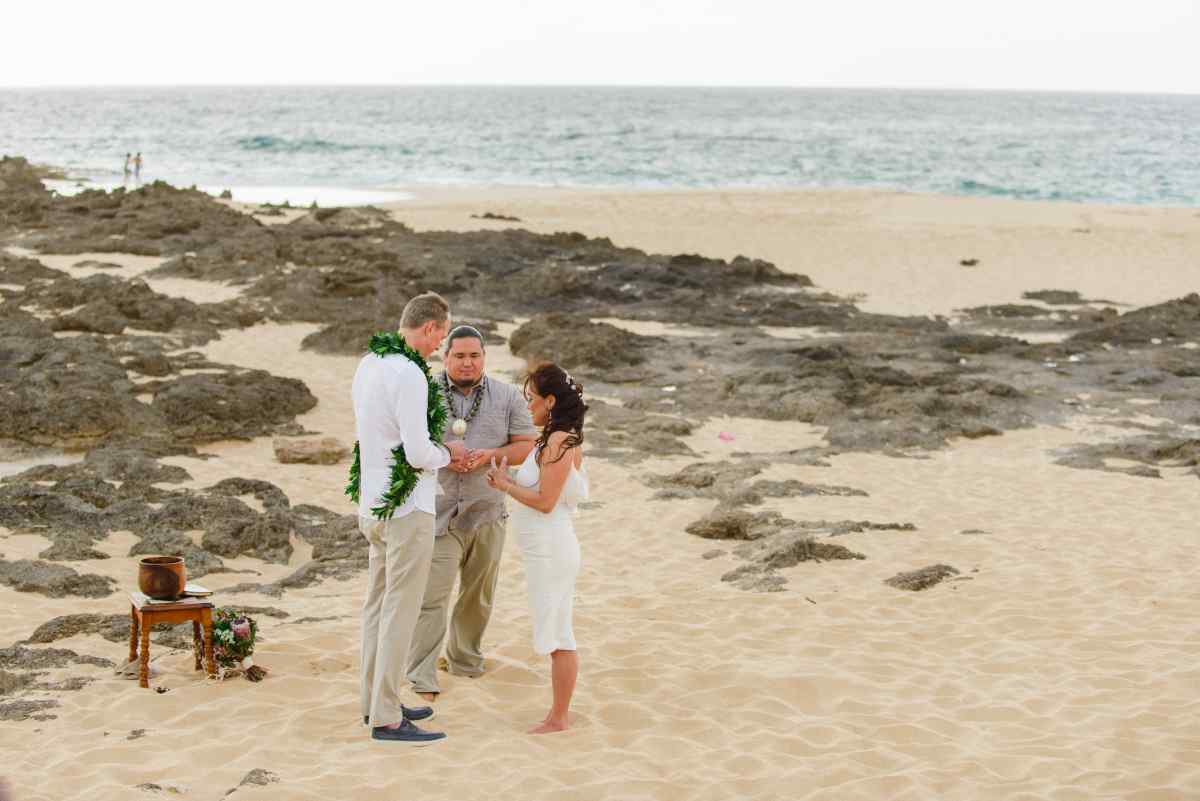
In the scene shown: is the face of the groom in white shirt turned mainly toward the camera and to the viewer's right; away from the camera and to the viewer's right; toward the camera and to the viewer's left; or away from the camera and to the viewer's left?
away from the camera and to the viewer's right

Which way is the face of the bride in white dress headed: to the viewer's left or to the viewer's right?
to the viewer's left

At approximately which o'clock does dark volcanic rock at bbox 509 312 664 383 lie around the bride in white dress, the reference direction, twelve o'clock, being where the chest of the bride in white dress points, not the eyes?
The dark volcanic rock is roughly at 3 o'clock from the bride in white dress.

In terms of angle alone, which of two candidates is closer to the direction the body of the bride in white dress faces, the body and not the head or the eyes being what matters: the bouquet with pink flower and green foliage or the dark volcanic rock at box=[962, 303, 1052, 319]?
the bouquet with pink flower and green foliage

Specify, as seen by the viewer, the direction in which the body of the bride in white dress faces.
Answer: to the viewer's left

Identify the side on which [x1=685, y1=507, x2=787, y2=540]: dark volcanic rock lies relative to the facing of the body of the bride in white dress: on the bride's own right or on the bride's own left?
on the bride's own right

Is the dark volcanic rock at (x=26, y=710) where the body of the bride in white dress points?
yes

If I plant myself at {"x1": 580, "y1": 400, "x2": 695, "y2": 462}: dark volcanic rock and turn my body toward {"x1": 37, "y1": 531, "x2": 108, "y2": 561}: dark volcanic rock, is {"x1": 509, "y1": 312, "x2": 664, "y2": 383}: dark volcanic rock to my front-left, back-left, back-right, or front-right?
back-right

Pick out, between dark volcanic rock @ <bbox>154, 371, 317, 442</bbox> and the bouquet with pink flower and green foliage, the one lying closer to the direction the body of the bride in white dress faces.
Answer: the bouquet with pink flower and green foliage

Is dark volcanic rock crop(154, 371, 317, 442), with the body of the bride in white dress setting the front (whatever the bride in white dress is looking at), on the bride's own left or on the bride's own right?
on the bride's own right

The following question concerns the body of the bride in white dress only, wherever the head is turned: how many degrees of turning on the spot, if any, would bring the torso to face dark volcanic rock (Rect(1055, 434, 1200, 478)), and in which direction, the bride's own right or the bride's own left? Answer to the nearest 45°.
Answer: approximately 135° to the bride's own right

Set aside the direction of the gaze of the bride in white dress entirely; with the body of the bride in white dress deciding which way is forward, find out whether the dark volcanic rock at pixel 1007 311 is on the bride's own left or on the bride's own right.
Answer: on the bride's own right
